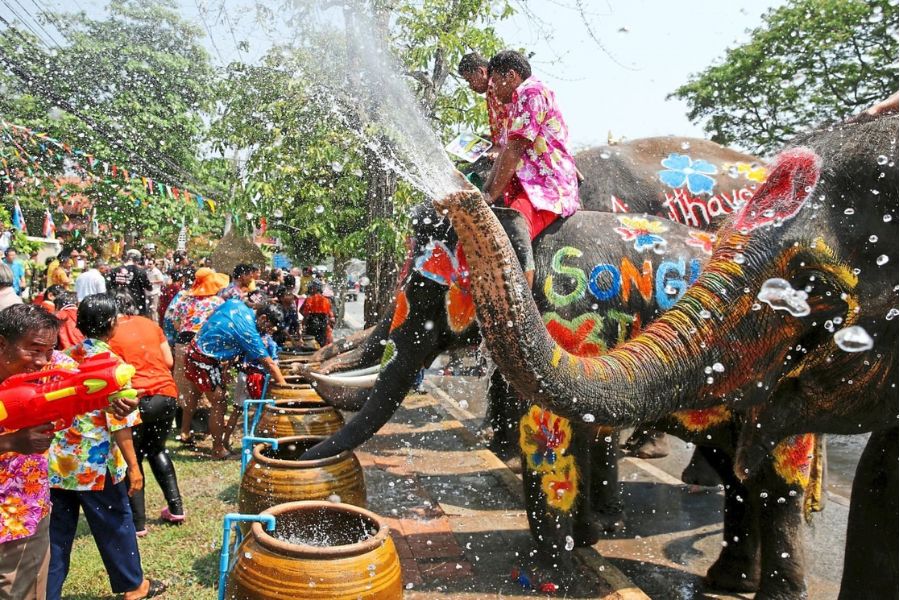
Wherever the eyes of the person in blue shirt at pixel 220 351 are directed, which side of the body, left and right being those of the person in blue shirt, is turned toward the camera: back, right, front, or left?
right

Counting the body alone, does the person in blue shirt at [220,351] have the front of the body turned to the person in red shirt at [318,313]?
no

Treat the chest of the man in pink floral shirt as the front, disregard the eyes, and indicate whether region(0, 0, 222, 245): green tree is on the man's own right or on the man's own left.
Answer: on the man's own right

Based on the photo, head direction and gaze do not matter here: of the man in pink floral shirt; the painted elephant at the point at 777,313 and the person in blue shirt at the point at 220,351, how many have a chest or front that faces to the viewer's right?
1

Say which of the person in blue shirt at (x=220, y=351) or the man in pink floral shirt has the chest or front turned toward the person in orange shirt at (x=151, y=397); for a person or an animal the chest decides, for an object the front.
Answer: the man in pink floral shirt

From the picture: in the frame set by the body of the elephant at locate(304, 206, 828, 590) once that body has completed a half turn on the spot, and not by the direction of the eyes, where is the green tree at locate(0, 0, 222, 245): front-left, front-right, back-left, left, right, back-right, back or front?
back-left

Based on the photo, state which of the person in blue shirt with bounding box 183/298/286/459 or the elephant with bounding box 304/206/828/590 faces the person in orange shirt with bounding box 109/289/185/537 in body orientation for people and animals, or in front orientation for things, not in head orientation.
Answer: the elephant

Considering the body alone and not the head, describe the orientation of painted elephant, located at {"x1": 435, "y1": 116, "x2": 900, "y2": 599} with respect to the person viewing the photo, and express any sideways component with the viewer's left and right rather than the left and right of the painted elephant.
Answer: facing to the left of the viewer

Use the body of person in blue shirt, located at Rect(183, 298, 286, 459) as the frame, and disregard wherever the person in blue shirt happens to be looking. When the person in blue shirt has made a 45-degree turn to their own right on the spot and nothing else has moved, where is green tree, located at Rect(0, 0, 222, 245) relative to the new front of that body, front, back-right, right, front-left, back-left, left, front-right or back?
back-left

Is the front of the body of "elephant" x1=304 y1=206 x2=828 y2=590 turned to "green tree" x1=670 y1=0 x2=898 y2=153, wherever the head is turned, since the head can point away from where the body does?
no

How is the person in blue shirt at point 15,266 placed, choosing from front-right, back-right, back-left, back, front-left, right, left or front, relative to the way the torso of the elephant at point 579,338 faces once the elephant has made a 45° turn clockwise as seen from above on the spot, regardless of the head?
front

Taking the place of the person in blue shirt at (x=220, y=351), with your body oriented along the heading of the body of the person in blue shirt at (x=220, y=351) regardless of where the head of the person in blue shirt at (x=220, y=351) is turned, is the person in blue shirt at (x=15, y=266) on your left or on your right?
on your left

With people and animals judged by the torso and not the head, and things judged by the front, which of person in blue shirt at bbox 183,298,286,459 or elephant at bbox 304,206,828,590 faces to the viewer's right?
the person in blue shirt

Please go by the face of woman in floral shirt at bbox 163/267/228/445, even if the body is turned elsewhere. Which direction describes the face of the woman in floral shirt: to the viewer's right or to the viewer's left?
to the viewer's right

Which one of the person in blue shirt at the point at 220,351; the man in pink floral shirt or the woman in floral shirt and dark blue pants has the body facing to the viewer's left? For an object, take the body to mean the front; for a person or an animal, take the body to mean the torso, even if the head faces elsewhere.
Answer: the man in pink floral shirt

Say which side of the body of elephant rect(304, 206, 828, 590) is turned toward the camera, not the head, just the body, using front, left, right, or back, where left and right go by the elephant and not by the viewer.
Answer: left

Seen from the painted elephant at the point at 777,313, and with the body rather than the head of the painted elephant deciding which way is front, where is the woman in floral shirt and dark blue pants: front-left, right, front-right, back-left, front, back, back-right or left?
front

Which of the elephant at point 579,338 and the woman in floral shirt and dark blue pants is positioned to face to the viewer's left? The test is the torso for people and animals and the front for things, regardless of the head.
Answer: the elephant

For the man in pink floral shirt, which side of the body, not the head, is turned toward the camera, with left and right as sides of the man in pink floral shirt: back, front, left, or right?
left
